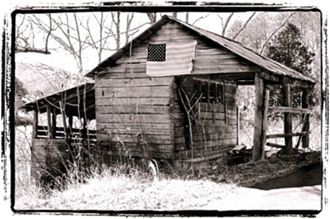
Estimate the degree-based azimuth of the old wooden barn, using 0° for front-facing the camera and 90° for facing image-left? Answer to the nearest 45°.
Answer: approximately 0°
